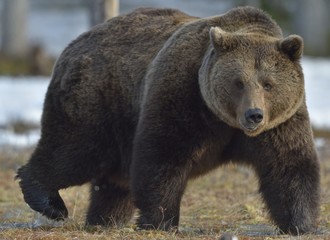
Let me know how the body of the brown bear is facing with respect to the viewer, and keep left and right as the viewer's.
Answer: facing the viewer and to the right of the viewer
